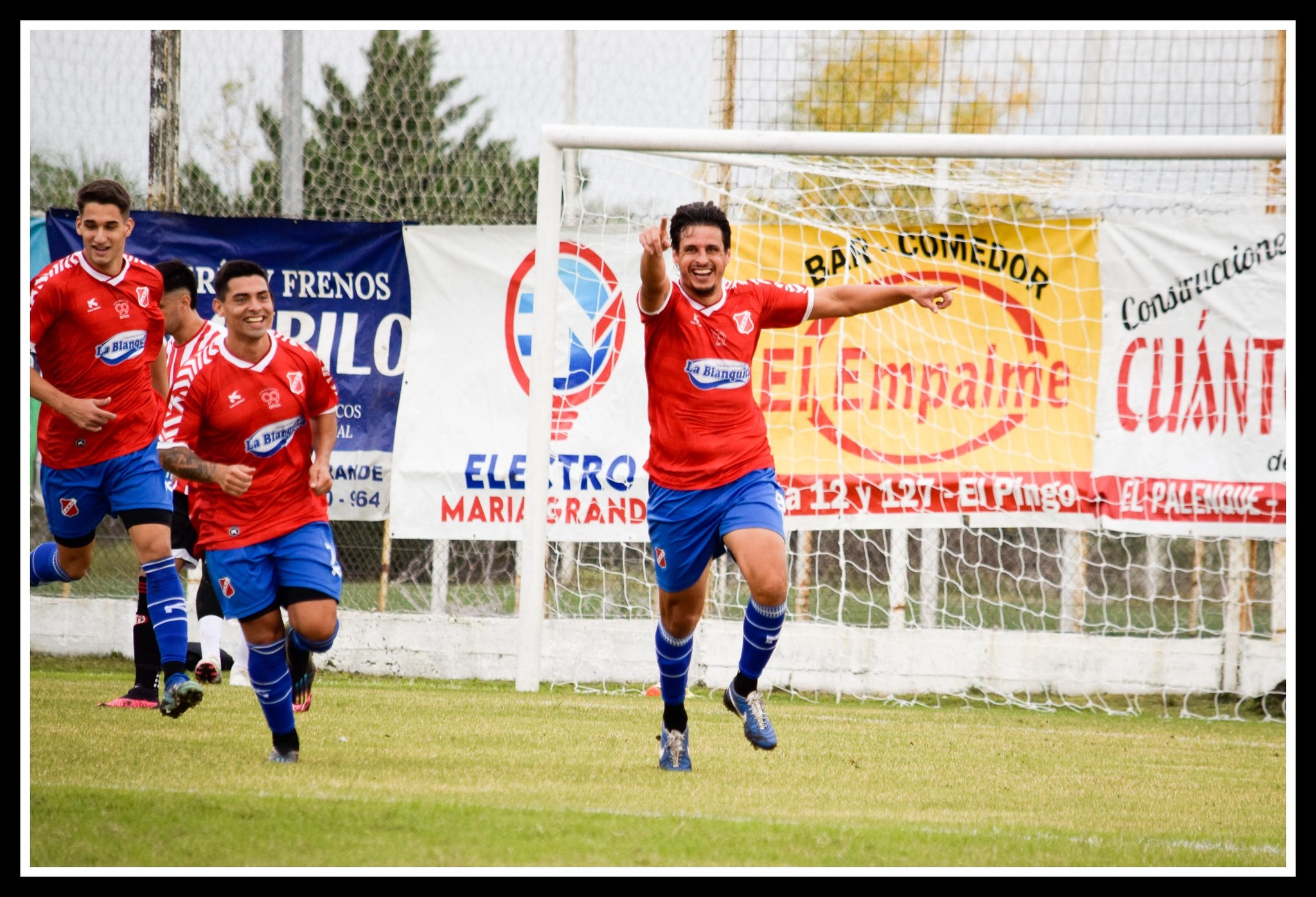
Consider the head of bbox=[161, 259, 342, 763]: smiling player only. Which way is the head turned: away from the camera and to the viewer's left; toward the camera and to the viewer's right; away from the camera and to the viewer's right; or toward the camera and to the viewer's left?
toward the camera and to the viewer's right

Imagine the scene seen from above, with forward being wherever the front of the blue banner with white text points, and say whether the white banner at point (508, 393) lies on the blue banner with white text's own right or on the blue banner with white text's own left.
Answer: on the blue banner with white text's own left

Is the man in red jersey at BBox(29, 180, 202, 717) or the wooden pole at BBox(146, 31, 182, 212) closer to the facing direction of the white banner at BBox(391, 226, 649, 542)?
the man in red jersey

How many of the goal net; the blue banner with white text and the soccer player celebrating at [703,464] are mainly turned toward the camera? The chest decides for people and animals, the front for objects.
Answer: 3

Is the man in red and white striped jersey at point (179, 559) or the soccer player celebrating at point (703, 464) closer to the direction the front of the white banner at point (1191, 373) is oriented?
the soccer player celebrating

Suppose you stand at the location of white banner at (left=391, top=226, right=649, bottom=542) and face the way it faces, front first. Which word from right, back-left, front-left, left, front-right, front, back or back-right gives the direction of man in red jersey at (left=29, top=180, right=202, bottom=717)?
front-right

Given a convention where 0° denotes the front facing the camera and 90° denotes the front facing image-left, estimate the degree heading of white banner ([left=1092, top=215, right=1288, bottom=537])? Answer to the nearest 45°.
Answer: approximately 0°

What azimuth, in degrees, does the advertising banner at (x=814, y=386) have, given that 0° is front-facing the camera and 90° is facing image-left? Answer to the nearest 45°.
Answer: approximately 0°

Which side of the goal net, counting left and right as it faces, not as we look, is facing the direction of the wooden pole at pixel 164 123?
right

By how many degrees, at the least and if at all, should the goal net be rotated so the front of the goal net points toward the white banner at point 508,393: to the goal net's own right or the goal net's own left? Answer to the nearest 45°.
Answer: approximately 90° to the goal net's own right

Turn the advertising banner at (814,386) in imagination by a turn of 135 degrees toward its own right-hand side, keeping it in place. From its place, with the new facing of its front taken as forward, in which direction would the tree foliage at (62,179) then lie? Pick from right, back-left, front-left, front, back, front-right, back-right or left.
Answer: front-left
